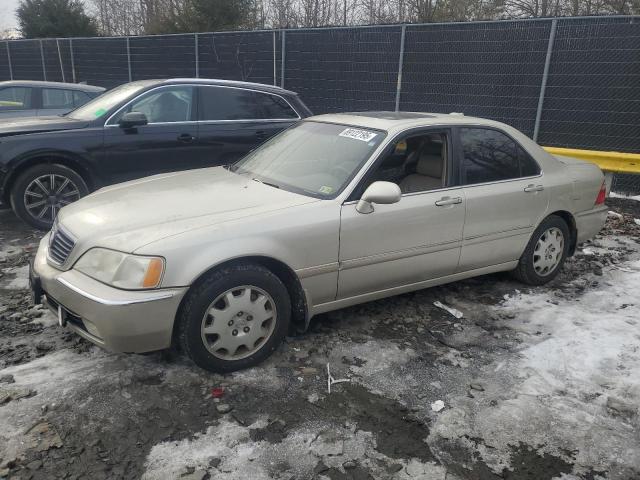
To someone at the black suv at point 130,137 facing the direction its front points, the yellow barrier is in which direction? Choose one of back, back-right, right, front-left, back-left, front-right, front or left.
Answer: back

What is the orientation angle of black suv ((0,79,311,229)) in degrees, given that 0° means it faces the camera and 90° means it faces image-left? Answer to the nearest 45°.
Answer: approximately 90°
